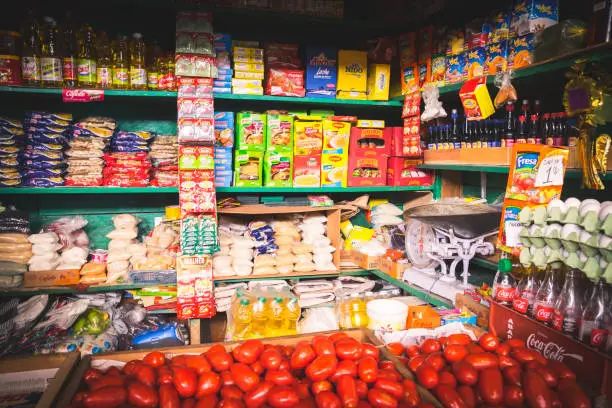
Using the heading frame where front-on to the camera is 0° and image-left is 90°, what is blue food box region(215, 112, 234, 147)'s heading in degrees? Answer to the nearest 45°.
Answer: approximately 0°

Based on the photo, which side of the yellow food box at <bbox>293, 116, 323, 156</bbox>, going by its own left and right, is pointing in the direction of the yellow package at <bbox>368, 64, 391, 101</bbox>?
left

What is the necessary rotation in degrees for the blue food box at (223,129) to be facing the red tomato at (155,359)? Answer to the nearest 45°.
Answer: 0° — it already faces it

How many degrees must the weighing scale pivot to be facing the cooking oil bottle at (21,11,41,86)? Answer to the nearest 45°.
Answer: approximately 45° to its right

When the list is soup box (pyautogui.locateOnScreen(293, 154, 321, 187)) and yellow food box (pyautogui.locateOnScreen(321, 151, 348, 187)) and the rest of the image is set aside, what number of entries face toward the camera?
2

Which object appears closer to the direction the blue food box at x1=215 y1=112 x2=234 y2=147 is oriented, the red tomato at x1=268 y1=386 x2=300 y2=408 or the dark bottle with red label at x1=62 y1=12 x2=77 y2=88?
the red tomato

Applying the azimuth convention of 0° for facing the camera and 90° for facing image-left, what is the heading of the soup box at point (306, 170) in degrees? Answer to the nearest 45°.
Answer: approximately 0°
